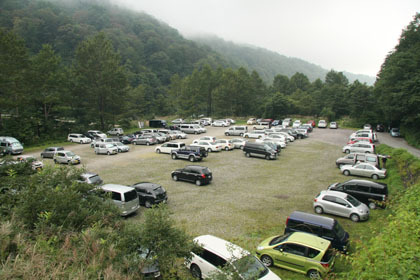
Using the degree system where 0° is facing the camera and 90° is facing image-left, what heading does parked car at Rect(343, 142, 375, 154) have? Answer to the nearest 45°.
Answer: approximately 90°

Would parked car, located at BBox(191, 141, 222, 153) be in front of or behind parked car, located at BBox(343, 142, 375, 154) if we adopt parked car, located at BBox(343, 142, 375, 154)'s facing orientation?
in front

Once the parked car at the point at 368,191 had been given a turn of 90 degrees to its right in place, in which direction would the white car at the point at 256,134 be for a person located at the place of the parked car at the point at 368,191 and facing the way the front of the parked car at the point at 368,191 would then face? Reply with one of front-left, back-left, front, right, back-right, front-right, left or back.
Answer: front-left

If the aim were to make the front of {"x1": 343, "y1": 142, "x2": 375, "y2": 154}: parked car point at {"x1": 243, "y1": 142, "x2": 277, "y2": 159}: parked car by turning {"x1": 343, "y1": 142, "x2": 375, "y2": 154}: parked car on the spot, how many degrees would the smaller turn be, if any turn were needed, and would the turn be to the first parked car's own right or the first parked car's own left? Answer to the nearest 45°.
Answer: approximately 45° to the first parked car's own left

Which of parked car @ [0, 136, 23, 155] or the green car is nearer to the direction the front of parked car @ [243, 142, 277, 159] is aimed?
the green car

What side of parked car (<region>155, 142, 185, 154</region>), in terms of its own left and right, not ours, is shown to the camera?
left

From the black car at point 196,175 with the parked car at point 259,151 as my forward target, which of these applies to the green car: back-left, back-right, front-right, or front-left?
back-right

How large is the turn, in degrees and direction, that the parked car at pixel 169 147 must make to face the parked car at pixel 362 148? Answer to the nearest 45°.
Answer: approximately 180°

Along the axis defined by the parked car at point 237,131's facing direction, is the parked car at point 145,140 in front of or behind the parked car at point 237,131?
in front

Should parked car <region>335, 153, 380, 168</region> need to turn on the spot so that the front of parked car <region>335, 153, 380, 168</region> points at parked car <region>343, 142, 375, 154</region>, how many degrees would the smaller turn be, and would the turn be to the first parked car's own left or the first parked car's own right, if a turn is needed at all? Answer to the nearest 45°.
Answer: approximately 90° to the first parked car's own right
